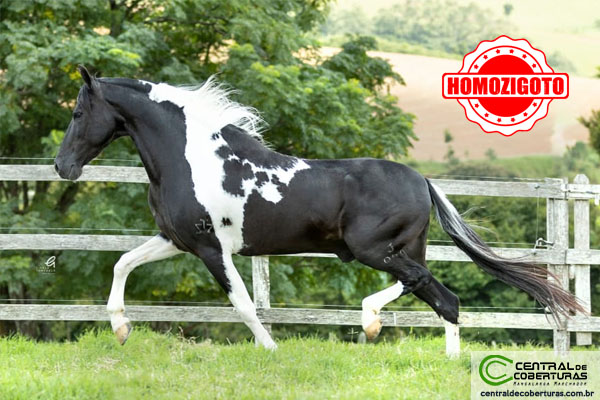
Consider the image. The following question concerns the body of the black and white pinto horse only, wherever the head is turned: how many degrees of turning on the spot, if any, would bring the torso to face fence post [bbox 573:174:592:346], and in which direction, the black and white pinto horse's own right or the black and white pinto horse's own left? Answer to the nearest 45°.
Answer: approximately 135° to the black and white pinto horse's own right

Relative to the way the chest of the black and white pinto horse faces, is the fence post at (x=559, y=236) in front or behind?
behind

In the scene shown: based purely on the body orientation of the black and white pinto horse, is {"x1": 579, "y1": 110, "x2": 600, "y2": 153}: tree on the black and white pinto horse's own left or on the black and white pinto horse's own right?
on the black and white pinto horse's own right

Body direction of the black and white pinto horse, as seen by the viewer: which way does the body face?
to the viewer's left

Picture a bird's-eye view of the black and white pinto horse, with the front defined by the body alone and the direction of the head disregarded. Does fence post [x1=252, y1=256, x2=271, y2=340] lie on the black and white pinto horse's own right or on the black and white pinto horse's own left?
on the black and white pinto horse's own right

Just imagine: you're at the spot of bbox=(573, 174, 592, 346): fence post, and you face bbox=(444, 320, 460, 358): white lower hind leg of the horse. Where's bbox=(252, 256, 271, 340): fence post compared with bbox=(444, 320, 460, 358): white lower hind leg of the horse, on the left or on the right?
right
